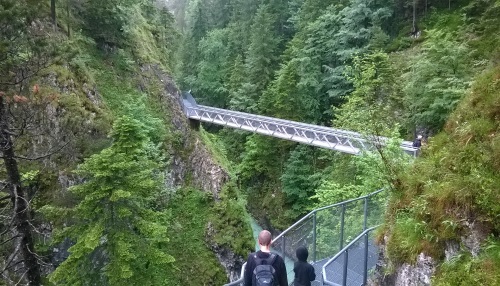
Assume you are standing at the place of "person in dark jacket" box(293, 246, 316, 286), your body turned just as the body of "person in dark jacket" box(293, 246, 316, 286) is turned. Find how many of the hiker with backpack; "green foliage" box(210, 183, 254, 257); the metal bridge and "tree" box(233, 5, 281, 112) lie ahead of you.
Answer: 3

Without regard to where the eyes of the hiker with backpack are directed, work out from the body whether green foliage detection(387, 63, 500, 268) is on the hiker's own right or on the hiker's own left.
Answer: on the hiker's own right

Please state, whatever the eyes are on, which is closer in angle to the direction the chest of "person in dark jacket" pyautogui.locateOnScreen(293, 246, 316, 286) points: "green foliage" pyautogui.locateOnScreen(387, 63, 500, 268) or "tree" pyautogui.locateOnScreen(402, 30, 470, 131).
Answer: the tree

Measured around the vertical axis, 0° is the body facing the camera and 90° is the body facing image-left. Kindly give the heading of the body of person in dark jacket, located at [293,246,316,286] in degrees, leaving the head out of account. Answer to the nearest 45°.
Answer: approximately 180°

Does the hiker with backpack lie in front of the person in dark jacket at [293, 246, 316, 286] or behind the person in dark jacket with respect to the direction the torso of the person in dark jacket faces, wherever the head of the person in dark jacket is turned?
behind

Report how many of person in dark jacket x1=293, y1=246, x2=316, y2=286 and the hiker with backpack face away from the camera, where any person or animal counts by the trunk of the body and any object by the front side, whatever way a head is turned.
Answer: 2

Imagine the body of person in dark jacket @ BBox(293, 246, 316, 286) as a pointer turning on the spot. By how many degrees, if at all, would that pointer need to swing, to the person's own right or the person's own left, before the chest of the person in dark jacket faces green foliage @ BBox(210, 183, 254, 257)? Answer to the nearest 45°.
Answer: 0° — they already face it

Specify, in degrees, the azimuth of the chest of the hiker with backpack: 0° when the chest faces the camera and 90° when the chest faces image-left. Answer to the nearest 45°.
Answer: approximately 180°

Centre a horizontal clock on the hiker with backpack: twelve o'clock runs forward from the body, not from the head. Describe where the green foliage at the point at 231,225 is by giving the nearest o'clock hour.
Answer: The green foliage is roughly at 12 o'clock from the hiker with backpack.

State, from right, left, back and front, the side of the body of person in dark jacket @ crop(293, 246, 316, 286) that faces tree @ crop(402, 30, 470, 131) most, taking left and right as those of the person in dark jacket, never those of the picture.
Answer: front

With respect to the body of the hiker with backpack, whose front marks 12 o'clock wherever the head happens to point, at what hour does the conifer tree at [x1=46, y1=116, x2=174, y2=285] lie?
The conifer tree is roughly at 11 o'clock from the hiker with backpack.
